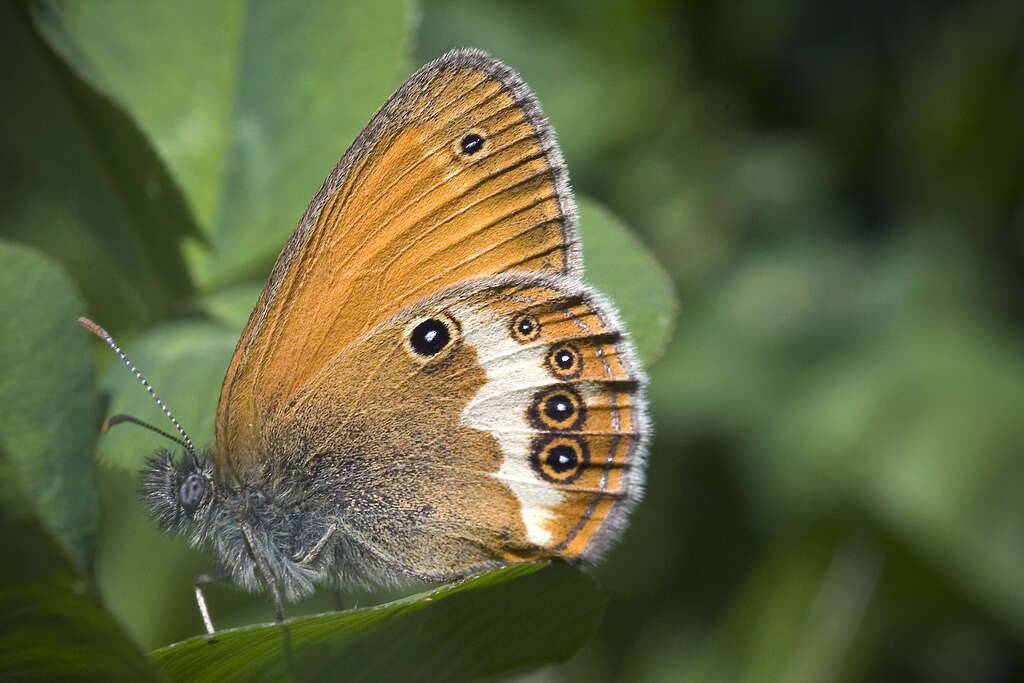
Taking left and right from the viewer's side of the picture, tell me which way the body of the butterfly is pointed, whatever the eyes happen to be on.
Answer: facing to the left of the viewer

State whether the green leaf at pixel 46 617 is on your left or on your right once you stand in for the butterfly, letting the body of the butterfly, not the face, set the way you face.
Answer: on your left

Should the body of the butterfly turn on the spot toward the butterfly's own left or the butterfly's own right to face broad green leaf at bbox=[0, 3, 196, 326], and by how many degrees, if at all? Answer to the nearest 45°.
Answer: approximately 45° to the butterfly's own right
